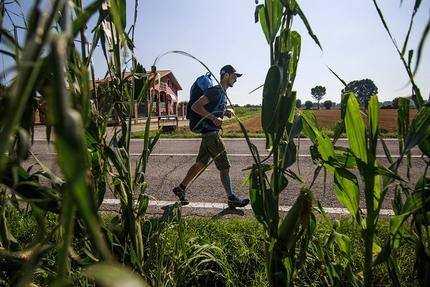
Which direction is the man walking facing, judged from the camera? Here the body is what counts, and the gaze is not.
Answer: to the viewer's right

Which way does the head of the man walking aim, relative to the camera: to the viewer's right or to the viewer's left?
to the viewer's right

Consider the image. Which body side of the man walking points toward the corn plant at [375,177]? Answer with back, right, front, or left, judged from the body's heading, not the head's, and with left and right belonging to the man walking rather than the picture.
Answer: right

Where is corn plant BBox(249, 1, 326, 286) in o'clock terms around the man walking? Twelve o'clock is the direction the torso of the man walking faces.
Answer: The corn plant is roughly at 3 o'clock from the man walking.
